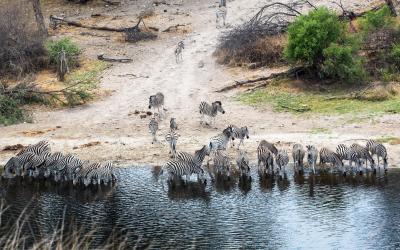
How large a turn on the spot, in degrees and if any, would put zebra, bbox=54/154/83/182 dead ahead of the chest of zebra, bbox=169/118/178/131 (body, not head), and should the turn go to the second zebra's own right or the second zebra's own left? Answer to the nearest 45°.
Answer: approximately 45° to the second zebra's own right

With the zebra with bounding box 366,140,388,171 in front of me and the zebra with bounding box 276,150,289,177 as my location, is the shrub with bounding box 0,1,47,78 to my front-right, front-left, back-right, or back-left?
back-left

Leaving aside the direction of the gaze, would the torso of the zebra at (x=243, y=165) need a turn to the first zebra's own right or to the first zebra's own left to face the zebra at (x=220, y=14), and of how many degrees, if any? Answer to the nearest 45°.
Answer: approximately 180°

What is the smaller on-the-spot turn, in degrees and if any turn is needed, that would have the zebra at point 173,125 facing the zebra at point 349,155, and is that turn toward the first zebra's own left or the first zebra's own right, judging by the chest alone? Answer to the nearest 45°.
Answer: approximately 45° to the first zebra's own left

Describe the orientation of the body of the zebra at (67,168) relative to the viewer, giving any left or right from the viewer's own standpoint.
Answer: facing the viewer and to the left of the viewer

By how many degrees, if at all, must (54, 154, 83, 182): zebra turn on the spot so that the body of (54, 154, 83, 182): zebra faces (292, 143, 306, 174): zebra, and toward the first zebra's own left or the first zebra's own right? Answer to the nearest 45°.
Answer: approximately 135° to the first zebra's own left

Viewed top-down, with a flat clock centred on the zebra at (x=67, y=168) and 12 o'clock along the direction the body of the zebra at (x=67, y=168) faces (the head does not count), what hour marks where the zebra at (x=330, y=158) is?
the zebra at (x=330, y=158) is roughly at 8 o'clock from the zebra at (x=67, y=168).

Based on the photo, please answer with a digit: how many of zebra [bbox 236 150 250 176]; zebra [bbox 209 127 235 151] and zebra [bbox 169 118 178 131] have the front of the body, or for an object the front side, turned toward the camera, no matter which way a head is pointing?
2

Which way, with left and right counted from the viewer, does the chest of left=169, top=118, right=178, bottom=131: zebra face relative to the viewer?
facing the viewer
